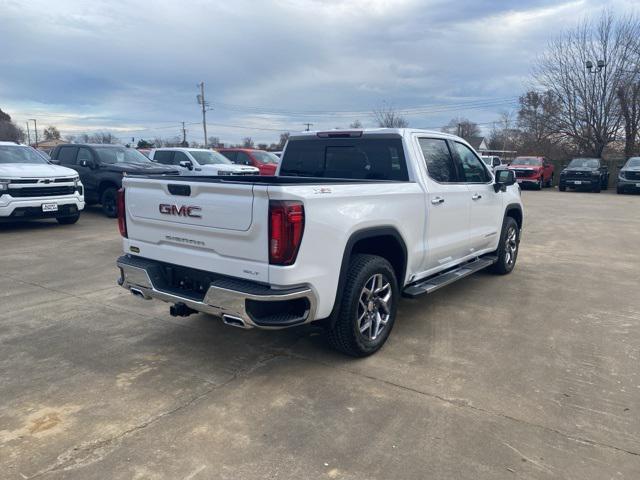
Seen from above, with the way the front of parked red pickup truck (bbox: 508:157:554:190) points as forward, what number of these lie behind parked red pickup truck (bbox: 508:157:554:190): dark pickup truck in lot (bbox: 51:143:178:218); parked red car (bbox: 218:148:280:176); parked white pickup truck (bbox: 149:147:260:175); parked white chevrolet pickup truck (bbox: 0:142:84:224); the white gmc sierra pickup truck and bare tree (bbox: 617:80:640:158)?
1

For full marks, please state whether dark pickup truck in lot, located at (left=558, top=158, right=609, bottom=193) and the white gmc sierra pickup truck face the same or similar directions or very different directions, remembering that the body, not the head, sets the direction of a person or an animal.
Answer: very different directions

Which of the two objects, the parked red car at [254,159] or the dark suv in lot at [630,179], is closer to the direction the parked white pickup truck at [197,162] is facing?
the dark suv in lot

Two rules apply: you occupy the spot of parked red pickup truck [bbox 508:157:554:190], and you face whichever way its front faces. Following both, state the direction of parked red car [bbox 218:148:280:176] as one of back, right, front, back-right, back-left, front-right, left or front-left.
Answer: front

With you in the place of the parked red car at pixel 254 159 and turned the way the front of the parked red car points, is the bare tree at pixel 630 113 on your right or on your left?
on your left

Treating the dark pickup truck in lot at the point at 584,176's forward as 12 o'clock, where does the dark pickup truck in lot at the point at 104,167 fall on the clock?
the dark pickup truck in lot at the point at 104,167 is roughly at 1 o'clock from the dark pickup truck in lot at the point at 584,176.

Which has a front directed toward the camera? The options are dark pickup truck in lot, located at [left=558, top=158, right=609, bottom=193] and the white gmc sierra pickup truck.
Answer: the dark pickup truck in lot

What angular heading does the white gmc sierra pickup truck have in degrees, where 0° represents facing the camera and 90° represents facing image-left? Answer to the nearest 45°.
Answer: approximately 225°

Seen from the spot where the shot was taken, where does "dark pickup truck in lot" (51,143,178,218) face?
facing the viewer and to the right of the viewer

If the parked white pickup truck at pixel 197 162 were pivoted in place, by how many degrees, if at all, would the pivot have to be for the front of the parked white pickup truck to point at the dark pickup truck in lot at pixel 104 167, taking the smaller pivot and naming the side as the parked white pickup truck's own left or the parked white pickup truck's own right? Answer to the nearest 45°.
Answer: approximately 90° to the parked white pickup truck's own right

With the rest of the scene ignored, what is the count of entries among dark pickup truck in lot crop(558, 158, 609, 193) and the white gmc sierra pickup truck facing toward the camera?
1

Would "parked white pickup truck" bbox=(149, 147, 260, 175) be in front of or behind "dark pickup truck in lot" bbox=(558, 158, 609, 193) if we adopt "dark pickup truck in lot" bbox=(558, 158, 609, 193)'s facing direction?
in front

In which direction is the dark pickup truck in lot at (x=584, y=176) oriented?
toward the camera

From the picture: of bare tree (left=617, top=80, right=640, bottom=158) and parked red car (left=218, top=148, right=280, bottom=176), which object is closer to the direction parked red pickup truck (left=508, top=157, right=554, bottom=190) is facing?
the parked red car

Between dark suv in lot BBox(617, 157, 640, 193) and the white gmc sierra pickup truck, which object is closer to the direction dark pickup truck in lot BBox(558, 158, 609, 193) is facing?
the white gmc sierra pickup truck

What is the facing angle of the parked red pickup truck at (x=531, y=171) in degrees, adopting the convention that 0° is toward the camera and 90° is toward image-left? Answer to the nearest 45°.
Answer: approximately 45°
